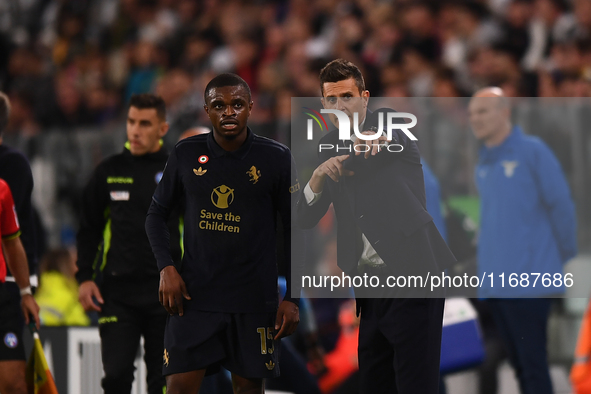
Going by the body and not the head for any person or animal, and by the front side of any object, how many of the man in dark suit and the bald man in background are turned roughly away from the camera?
0

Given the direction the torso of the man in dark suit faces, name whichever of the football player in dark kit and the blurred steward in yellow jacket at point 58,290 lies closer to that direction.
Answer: the football player in dark kit

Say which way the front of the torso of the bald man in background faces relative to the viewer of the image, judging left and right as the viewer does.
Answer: facing the viewer and to the left of the viewer

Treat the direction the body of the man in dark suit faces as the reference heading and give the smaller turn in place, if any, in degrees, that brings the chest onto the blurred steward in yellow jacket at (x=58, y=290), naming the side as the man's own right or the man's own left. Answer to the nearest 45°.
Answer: approximately 90° to the man's own right

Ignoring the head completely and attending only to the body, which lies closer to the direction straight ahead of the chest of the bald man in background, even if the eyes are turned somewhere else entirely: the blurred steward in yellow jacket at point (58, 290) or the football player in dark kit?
the football player in dark kit

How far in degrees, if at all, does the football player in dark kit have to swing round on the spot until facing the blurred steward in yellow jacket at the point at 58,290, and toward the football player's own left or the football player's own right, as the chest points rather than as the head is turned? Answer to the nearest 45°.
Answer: approximately 180°

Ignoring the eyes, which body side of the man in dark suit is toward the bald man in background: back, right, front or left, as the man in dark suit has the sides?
back

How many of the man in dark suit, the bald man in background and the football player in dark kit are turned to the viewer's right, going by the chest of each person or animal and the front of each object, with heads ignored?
0

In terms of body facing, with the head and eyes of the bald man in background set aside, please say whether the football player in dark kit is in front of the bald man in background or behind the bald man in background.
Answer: in front

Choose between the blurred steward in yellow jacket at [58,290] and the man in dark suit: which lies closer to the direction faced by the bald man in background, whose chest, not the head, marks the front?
the man in dark suit

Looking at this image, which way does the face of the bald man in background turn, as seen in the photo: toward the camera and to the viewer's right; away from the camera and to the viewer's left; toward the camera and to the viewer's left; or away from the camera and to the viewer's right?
toward the camera and to the viewer's left

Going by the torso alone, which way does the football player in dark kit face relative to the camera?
toward the camera

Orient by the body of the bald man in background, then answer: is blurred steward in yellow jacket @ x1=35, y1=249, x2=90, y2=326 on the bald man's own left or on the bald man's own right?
on the bald man's own right

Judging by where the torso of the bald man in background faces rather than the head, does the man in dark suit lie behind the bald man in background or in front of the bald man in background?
in front

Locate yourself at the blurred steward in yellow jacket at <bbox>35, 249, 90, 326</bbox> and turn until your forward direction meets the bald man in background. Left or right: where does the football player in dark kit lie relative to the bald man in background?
right
